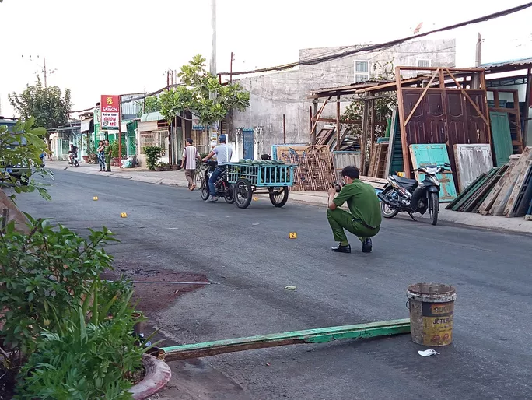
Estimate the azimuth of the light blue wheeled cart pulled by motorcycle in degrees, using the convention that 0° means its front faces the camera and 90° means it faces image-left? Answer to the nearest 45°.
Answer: approximately 135°

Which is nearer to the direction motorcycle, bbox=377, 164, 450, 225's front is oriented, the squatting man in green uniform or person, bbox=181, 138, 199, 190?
the squatting man in green uniform

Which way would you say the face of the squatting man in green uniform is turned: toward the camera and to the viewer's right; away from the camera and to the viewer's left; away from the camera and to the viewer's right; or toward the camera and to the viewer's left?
away from the camera and to the viewer's left

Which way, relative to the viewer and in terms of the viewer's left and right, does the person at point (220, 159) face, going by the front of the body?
facing away from the viewer and to the left of the viewer

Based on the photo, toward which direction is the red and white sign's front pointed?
toward the camera
